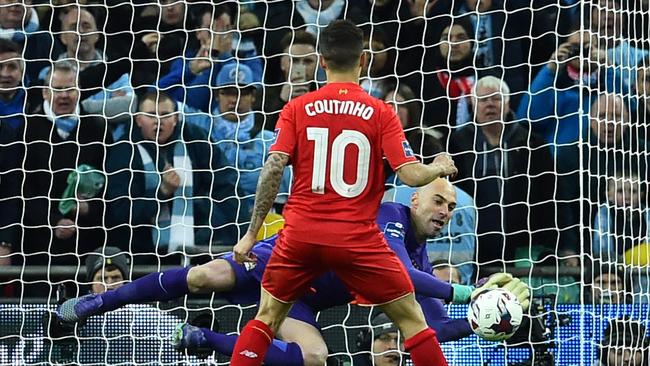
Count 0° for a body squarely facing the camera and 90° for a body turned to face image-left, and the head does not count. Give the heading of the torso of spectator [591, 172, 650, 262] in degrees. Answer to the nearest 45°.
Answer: approximately 0°

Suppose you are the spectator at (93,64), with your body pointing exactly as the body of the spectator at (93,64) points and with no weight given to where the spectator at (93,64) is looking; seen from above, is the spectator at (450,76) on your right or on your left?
on your left

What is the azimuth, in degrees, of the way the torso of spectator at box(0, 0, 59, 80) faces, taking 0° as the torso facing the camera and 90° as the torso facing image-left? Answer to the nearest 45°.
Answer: approximately 0°
